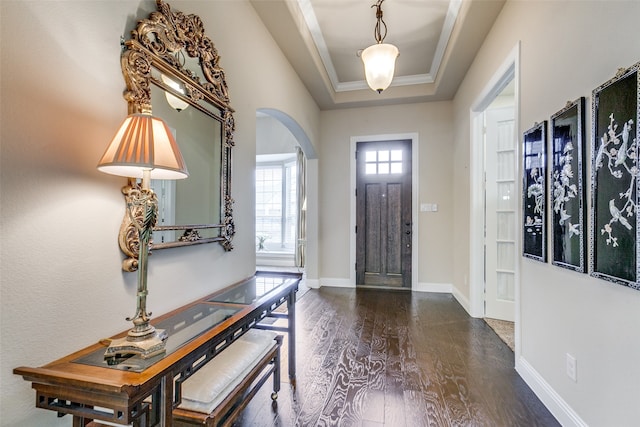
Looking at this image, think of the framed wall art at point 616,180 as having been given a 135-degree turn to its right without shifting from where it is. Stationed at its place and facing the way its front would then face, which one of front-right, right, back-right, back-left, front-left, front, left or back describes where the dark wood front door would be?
front-left

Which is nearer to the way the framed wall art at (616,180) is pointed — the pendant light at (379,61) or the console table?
the console table

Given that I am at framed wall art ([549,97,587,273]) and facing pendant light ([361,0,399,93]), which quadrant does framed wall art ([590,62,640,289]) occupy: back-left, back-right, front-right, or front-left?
back-left

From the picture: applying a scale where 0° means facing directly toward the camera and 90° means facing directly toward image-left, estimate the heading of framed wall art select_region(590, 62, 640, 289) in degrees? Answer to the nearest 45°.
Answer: approximately 45°

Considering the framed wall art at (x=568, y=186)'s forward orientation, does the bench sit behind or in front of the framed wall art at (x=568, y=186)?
in front

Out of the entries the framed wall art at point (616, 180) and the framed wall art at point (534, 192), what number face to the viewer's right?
0

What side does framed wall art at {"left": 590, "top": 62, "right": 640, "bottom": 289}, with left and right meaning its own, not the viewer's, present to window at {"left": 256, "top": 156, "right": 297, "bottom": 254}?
right

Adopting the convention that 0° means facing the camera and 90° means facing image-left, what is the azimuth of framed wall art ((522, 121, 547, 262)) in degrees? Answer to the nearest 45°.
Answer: approximately 45°

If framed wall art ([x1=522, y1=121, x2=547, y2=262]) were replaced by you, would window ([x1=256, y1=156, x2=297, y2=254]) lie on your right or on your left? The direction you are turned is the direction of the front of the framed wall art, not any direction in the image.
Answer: on your right

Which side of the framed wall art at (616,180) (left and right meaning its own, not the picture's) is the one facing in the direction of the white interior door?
right

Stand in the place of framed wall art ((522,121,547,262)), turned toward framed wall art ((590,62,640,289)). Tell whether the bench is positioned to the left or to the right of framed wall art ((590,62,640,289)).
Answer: right

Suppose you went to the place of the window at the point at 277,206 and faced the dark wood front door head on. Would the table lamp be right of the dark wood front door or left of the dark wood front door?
right
